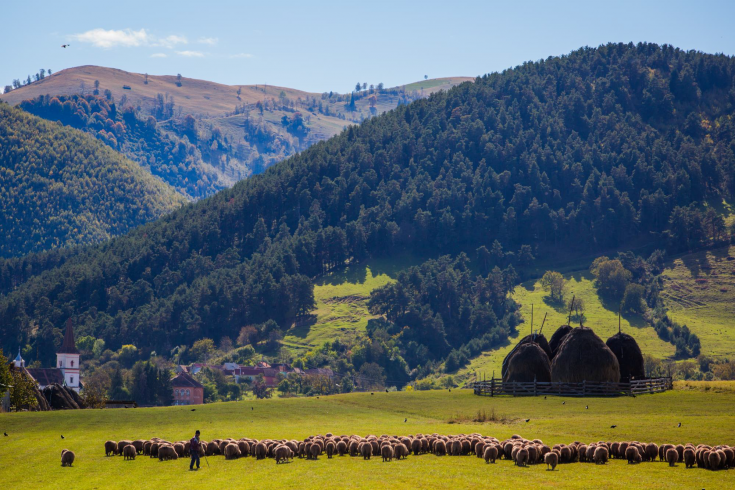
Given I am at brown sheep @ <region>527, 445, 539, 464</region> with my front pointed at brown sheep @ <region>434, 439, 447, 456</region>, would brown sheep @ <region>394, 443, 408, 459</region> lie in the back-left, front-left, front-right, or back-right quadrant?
front-left
